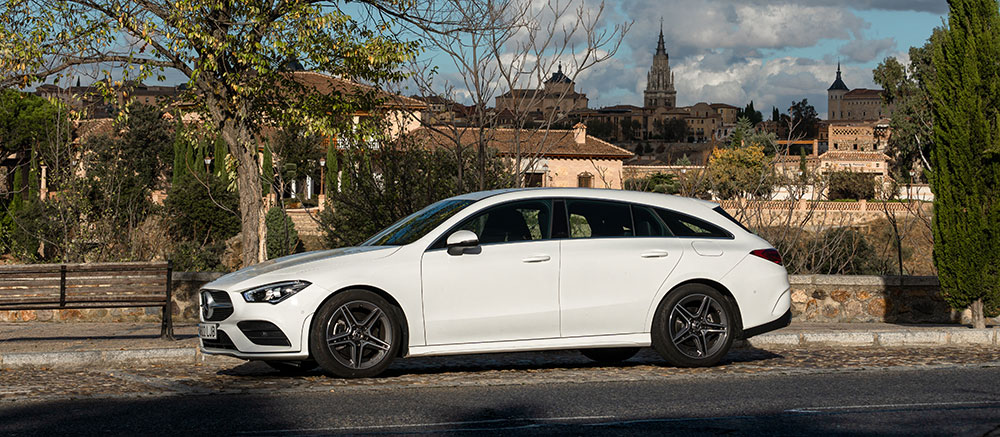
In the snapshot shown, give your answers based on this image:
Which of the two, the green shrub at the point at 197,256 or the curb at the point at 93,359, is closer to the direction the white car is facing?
the curb

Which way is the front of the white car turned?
to the viewer's left

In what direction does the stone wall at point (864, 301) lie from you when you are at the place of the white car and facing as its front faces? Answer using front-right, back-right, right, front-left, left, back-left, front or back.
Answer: back-right

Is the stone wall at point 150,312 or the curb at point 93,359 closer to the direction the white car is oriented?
the curb

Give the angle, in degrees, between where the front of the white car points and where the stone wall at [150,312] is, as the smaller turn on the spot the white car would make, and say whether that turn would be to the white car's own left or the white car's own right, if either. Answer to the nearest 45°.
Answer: approximately 45° to the white car's own right

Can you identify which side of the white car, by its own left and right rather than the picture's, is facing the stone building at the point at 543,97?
right

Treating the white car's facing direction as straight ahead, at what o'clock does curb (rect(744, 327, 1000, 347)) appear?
The curb is roughly at 5 o'clock from the white car.

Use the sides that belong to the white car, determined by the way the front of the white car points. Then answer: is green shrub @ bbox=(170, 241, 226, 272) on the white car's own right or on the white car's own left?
on the white car's own right
